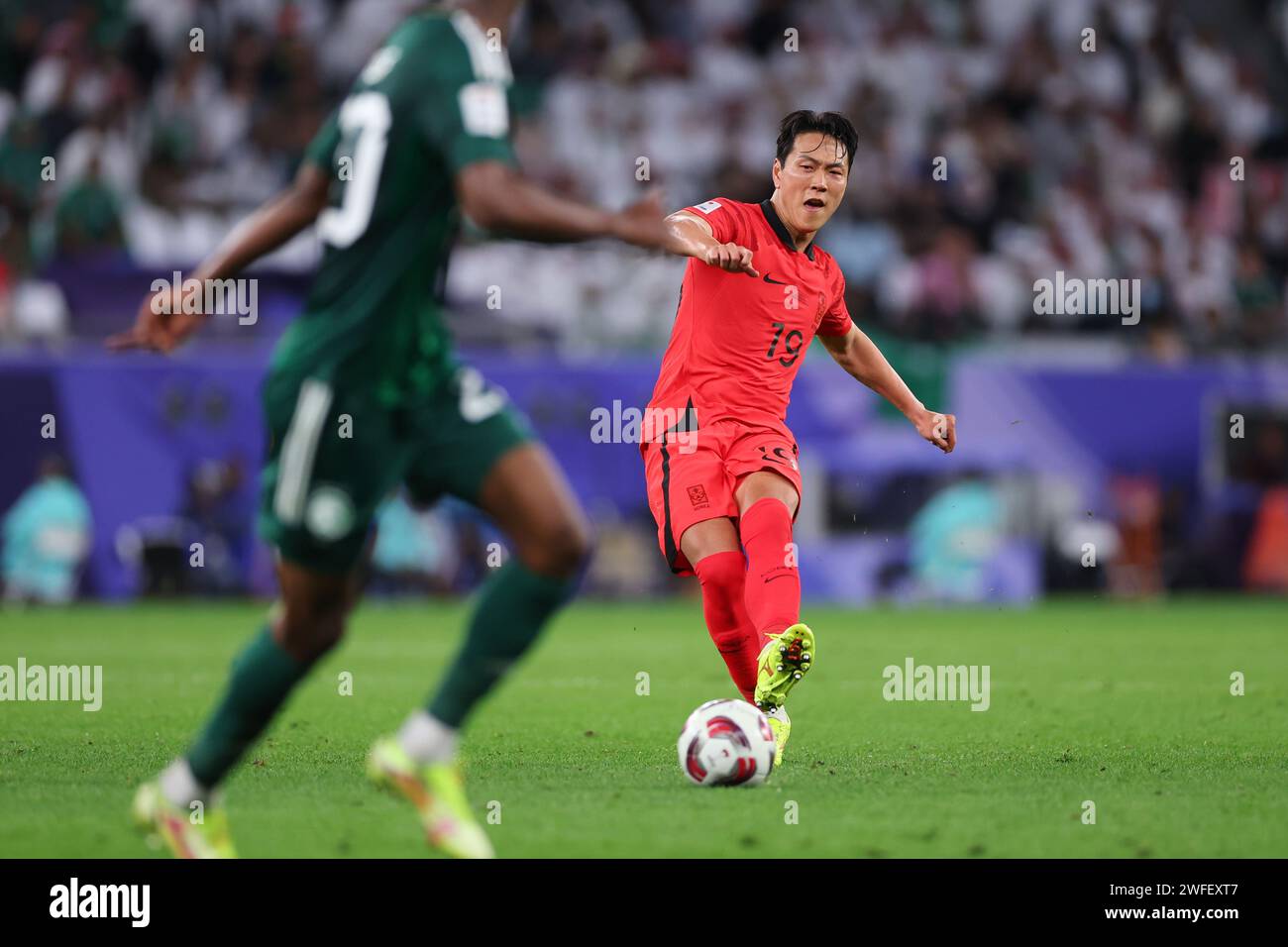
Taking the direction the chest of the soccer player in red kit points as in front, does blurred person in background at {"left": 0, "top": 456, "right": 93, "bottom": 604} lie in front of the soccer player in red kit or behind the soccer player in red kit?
behind

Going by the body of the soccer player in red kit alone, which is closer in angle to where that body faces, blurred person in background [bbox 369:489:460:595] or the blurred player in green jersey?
the blurred player in green jersey

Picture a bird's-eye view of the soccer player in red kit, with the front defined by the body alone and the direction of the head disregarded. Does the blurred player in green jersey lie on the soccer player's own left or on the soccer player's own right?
on the soccer player's own right

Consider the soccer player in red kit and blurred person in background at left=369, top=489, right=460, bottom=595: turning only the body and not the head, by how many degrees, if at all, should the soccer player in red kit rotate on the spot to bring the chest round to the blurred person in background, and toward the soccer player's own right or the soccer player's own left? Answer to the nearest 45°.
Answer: approximately 135° to the soccer player's own left

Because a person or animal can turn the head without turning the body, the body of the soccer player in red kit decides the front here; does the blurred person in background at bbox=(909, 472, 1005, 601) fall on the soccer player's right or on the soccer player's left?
on the soccer player's left

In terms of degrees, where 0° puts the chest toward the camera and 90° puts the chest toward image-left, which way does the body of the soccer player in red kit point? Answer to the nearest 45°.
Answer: approximately 315°
